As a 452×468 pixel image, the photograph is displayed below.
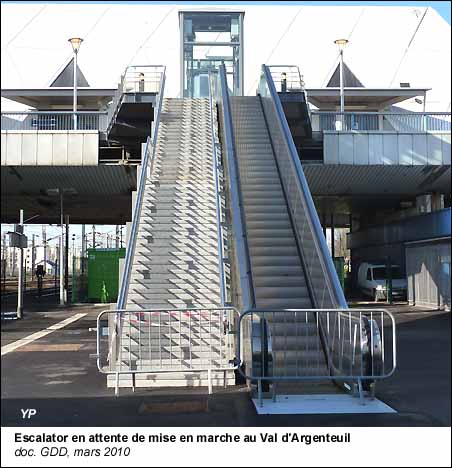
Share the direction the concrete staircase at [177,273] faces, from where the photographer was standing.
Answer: facing the viewer

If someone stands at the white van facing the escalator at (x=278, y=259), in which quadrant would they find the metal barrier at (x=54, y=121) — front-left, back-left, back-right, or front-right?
front-right

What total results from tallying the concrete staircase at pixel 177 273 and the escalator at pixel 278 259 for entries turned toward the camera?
2

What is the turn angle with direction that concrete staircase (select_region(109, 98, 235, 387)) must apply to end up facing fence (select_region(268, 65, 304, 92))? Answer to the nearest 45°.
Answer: approximately 180°

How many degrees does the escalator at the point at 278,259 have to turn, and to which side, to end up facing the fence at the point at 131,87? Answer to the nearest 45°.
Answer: approximately 135° to its right

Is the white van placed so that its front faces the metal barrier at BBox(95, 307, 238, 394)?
no

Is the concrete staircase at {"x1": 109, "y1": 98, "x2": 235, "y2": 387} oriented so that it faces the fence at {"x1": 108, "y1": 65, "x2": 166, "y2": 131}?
no

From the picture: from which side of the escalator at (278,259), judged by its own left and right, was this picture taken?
front

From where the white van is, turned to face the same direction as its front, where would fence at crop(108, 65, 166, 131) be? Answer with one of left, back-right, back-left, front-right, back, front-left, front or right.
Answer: right

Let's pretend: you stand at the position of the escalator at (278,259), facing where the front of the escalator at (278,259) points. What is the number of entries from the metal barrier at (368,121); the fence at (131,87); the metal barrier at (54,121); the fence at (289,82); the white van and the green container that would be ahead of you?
0

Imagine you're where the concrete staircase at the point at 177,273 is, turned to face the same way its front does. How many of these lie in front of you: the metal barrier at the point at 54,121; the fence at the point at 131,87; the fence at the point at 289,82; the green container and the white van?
0

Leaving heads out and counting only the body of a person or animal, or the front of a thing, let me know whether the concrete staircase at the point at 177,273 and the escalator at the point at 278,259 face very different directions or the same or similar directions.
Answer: same or similar directions

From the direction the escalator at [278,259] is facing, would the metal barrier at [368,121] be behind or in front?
behind
